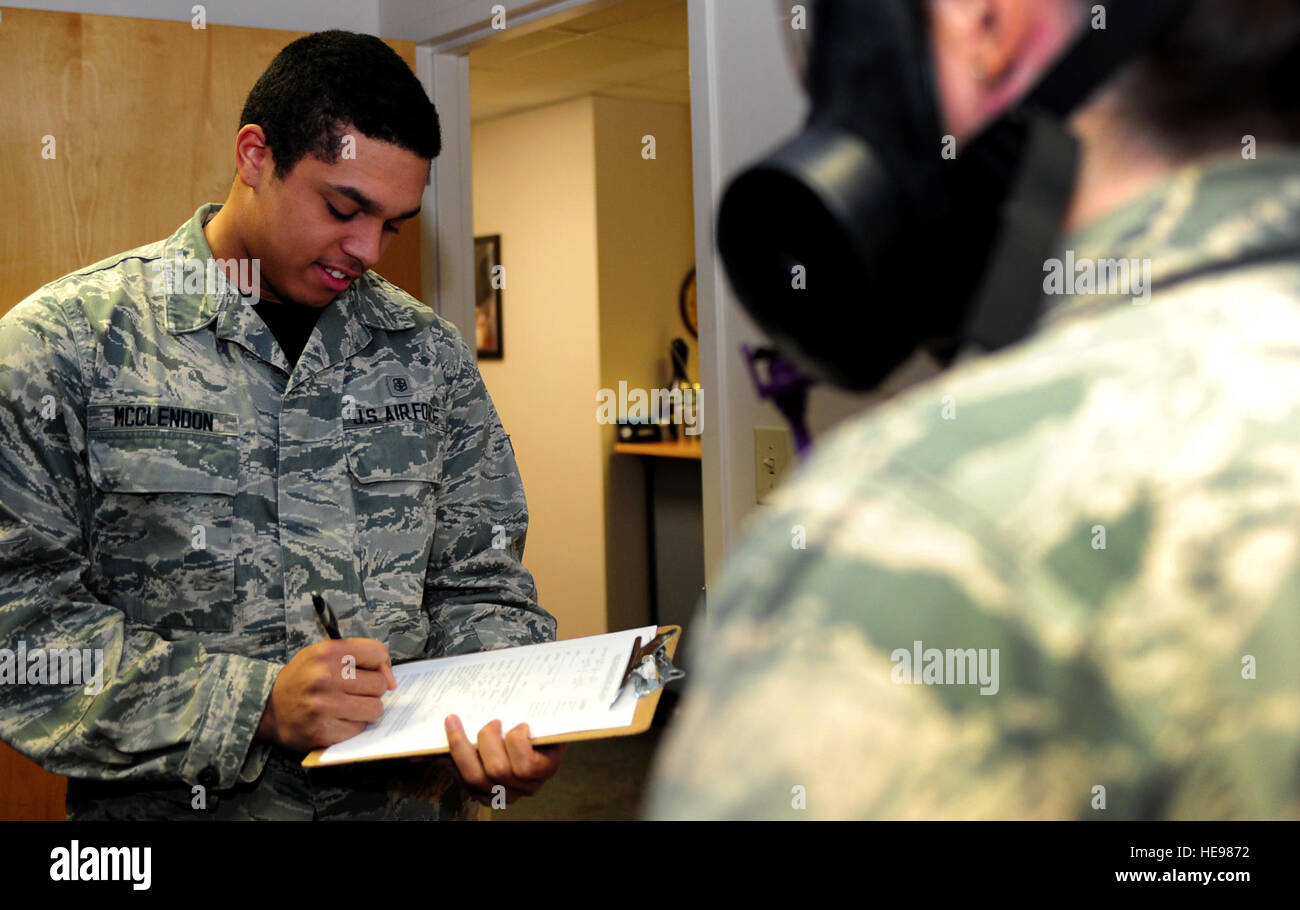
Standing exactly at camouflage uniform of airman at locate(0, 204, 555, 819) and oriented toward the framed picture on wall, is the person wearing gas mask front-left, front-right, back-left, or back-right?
back-right

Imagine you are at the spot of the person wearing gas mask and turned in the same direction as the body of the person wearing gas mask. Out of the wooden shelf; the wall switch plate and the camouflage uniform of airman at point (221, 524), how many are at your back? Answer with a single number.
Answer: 0

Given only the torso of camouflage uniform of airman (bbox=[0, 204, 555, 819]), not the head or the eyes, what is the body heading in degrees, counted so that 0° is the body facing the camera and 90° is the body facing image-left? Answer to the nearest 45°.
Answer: approximately 315°

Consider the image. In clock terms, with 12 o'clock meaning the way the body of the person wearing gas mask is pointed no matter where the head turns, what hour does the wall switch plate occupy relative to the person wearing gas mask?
The wall switch plate is roughly at 1 o'clock from the person wearing gas mask.

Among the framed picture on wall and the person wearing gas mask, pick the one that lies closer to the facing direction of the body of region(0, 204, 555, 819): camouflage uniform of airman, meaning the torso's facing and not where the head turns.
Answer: the person wearing gas mask

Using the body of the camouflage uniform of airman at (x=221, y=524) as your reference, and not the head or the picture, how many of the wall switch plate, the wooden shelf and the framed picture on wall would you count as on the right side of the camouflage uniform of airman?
0

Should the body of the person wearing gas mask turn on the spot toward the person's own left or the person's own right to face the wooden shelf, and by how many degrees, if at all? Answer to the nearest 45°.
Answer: approximately 45° to the person's own right

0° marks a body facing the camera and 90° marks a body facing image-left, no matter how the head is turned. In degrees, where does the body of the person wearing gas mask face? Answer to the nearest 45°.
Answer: approximately 135°

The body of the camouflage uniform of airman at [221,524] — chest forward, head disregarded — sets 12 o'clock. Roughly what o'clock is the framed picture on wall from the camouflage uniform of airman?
The framed picture on wall is roughly at 8 o'clock from the camouflage uniform of airman.

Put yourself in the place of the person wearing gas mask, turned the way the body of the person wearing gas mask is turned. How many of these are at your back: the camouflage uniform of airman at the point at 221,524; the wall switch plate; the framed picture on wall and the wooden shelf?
0
